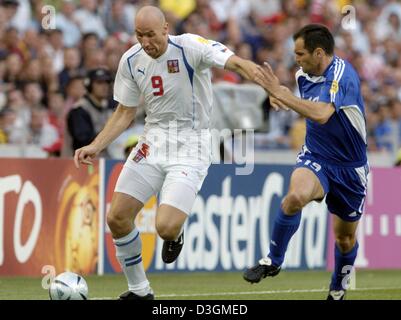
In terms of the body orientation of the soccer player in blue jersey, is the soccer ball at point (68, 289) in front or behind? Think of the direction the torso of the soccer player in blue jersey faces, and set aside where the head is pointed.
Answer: in front

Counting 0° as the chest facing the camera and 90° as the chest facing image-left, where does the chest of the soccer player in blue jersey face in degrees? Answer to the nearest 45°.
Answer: approximately 45°

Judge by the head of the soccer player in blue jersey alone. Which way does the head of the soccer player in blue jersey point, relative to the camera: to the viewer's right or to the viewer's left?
to the viewer's left
